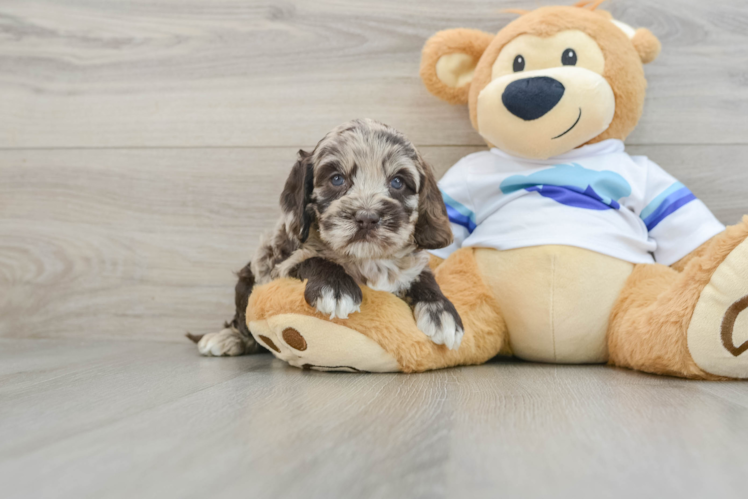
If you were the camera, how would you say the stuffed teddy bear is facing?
facing the viewer

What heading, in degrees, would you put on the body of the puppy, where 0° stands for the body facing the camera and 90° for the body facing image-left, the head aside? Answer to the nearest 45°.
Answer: approximately 315°
